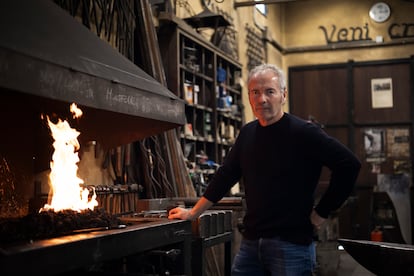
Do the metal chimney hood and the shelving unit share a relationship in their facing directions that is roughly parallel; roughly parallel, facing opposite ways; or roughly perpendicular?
roughly parallel

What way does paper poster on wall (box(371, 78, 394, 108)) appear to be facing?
toward the camera

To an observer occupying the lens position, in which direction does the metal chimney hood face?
facing the viewer and to the right of the viewer

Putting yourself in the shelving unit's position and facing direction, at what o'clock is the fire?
The fire is roughly at 2 o'clock from the shelving unit.

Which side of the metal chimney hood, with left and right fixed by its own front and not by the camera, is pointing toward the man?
front

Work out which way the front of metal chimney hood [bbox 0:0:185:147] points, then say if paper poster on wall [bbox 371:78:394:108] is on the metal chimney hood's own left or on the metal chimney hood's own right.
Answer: on the metal chimney hood's own left

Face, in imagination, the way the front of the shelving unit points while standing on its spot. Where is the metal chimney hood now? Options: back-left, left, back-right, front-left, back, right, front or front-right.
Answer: front-right

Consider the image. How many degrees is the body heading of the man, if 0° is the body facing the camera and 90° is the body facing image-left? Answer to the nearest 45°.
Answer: approximately 45°

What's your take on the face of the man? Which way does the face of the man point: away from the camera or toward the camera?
toward the camera

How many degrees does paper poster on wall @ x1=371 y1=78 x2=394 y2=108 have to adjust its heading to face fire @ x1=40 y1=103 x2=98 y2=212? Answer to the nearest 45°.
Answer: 0° — it already faces it

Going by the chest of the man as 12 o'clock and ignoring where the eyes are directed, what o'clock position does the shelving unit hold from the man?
The shelving unit is roughly at 4 o'clock from the man.

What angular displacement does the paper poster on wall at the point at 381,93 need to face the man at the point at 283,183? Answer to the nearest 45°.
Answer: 0° — it already faces them
